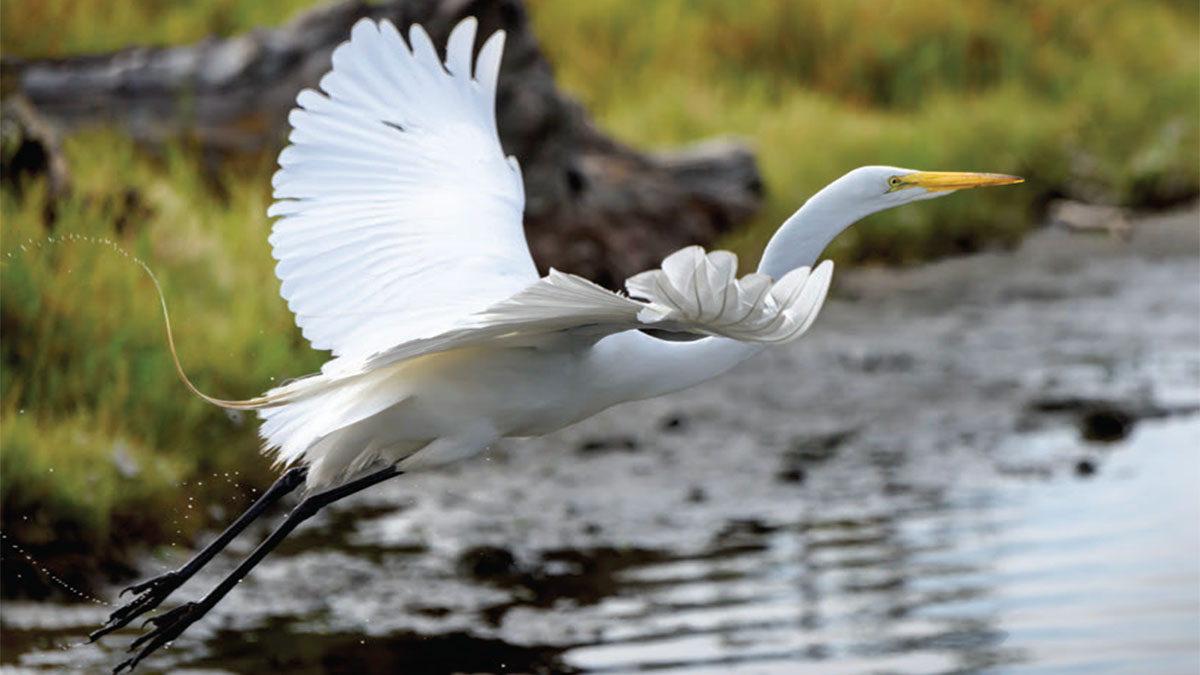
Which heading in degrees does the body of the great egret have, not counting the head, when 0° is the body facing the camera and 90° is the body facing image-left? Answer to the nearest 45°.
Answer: approximately 270°

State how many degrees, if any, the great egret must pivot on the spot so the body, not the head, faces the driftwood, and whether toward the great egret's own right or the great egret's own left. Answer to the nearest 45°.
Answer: approximately 90° to the great egret's own left
